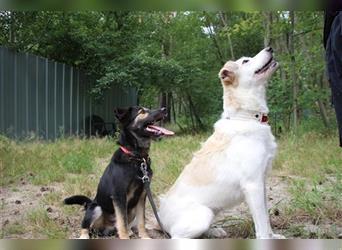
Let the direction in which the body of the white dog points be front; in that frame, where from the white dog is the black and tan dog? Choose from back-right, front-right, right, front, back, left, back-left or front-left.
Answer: back

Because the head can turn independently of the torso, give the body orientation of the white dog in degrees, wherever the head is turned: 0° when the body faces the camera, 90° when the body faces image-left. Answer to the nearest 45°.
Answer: approximately 270°
